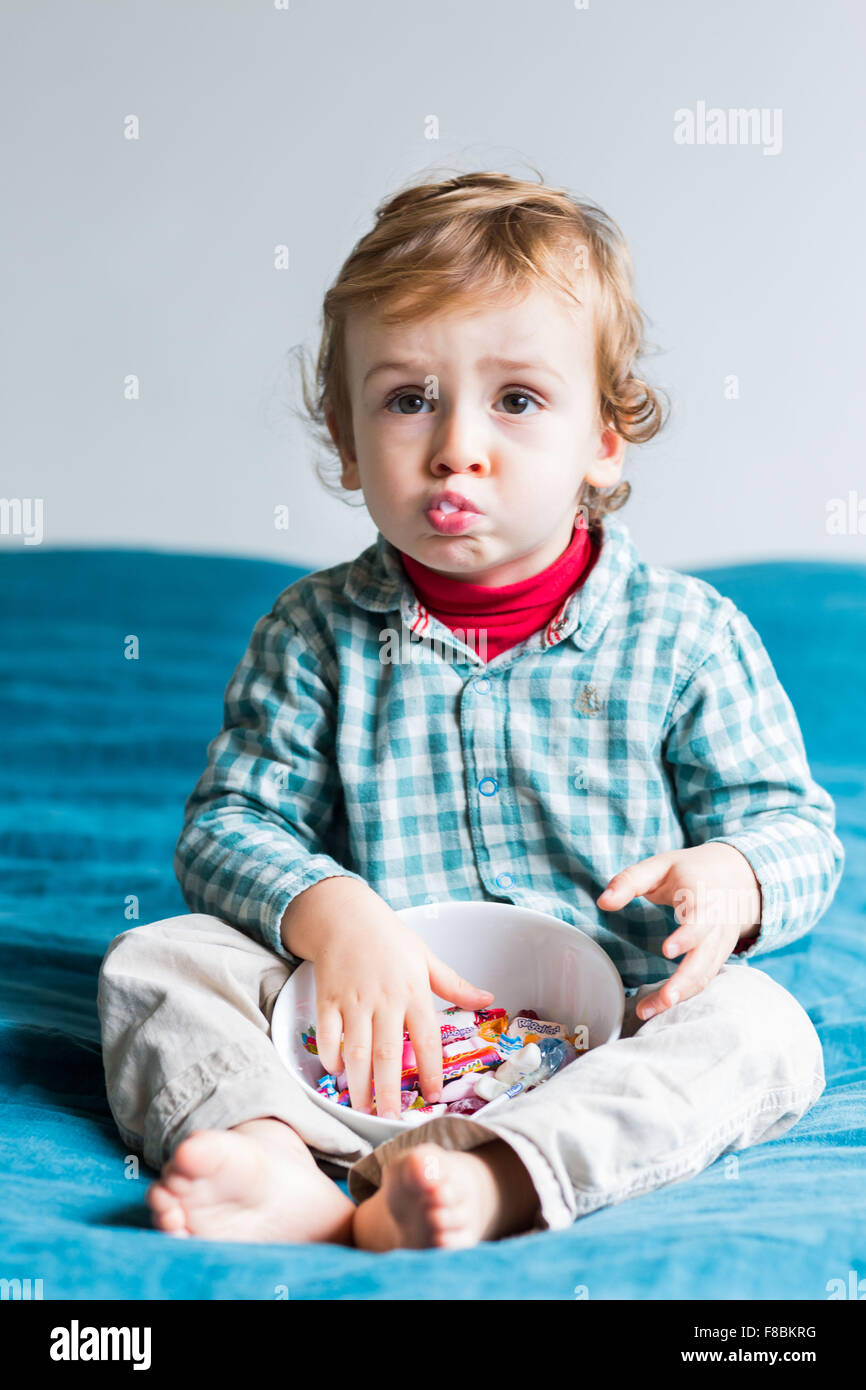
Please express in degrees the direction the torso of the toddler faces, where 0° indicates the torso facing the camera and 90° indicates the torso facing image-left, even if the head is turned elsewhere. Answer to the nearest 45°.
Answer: approximately 0°
